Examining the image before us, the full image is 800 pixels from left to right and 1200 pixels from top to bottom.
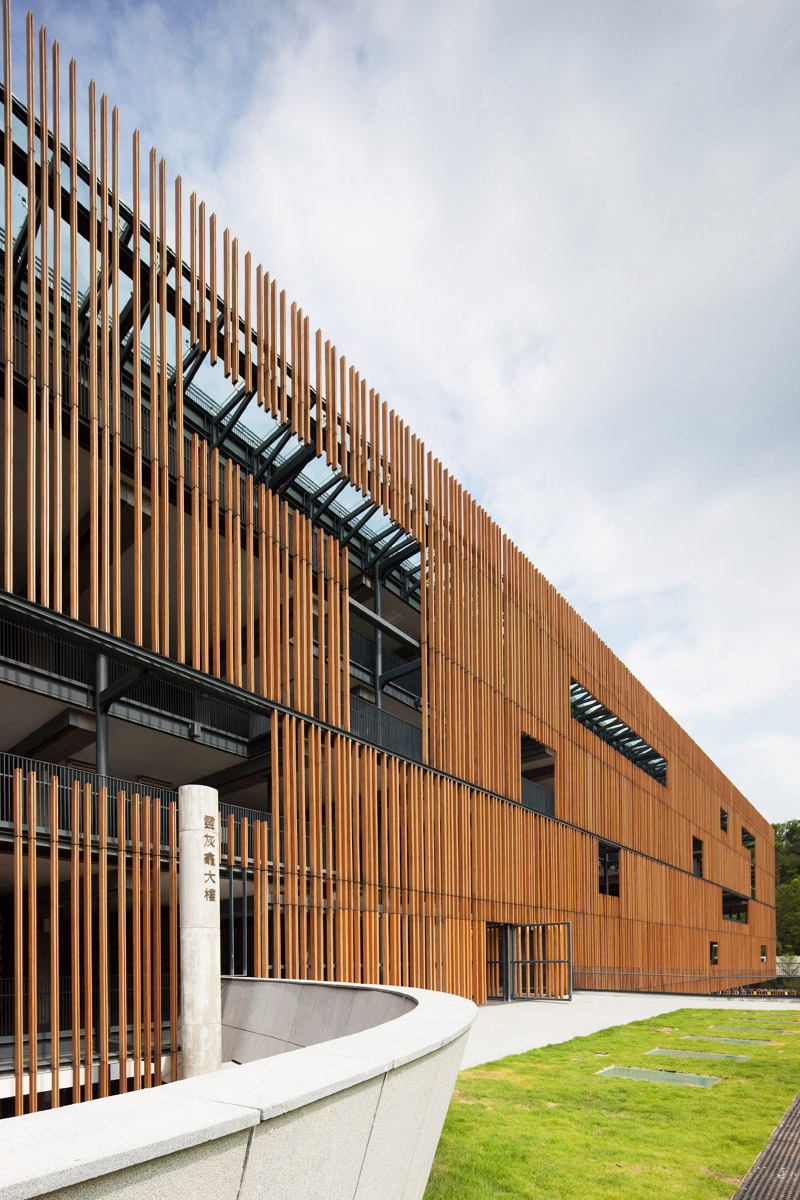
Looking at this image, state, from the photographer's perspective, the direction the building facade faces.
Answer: facing the viewer and to the right of the viewer
